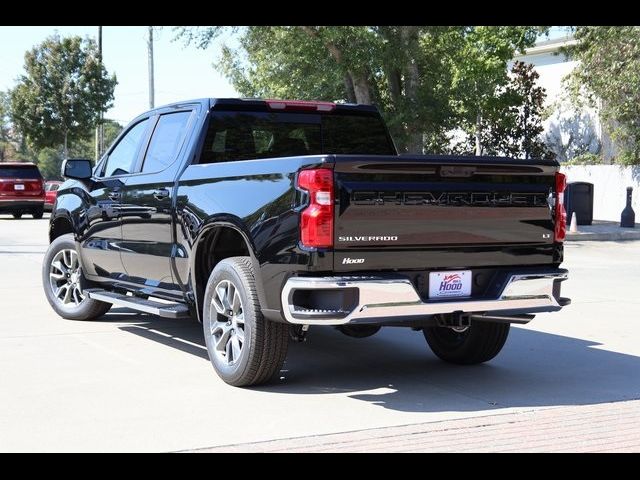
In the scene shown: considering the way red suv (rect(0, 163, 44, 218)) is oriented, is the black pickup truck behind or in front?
behind

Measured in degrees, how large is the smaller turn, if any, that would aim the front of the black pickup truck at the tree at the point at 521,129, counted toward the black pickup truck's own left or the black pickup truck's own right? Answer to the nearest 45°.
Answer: approximately 45° to the black pickup truck's own right

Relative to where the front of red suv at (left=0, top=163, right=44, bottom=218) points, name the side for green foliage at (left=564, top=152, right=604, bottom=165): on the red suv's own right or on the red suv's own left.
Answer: on the red suv's own right

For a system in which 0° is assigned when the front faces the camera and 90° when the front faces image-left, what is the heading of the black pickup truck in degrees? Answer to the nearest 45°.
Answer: approximately 135°

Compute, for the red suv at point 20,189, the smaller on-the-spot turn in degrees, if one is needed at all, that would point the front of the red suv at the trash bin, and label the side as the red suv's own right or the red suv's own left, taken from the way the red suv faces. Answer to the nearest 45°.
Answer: approximately 135° to the red suv's own right

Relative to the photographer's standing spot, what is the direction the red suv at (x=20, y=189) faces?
facing away from the viewer

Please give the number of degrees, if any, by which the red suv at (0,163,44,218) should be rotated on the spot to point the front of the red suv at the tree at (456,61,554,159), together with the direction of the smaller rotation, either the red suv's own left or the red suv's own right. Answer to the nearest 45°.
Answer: approximately 90° to the red suv's own right

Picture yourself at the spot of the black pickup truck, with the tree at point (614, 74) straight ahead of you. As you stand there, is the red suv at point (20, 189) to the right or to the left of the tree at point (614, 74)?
left

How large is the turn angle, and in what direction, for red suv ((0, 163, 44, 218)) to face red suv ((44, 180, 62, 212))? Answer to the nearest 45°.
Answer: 0° — it already faces it

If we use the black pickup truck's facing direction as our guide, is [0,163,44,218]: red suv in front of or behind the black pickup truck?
in front

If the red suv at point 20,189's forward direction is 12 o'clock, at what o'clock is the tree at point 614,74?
The tree is roughly at 4 o'clock from the red suv.

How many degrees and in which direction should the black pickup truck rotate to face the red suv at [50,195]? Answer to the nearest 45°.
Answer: approximately 45° to its right
